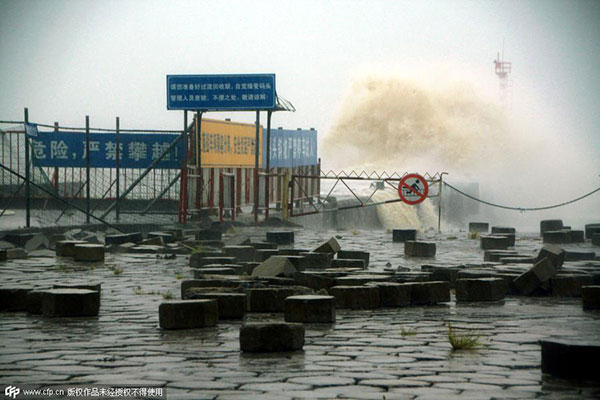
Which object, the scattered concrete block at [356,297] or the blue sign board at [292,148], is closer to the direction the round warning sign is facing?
the scattered concrete block

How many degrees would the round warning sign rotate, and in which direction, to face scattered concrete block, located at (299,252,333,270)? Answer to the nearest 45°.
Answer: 0° — it already faces it

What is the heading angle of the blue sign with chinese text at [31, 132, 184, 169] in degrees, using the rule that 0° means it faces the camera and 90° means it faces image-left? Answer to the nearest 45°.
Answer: approximately 0°

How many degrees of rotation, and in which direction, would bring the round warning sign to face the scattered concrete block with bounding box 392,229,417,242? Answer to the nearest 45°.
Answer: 0° — it already faces it
